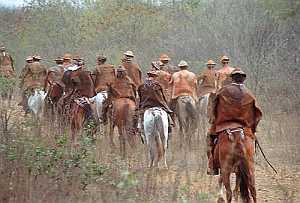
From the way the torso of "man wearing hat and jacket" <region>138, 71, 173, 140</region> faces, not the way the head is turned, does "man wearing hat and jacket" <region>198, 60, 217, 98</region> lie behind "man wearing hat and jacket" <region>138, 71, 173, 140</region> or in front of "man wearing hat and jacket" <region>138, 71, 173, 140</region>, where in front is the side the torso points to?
in front

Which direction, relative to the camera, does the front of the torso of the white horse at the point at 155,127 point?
away from the camera

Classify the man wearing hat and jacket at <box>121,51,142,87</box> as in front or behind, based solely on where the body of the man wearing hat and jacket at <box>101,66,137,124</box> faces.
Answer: in front

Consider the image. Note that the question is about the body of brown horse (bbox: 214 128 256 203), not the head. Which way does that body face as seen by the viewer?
away from the camera

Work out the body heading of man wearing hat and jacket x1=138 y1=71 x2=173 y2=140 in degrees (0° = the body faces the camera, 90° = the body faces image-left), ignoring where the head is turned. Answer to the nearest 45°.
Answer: approximately 180°

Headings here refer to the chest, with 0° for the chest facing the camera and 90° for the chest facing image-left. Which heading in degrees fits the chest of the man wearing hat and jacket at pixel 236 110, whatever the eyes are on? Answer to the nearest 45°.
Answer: approximately 180°

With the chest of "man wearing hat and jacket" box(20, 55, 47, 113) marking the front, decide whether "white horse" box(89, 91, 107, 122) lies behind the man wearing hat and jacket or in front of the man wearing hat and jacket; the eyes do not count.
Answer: behind

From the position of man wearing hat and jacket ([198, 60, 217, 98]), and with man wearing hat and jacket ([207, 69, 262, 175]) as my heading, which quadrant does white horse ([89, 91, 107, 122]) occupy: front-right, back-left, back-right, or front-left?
front-right

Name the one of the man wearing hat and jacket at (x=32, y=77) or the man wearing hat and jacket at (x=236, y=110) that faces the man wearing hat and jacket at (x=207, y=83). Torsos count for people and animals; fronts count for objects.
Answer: the man wearing hat and jacket at (x=236, y=110)

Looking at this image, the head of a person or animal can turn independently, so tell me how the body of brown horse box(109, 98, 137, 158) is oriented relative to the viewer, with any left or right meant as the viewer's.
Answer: facing away from the viewer

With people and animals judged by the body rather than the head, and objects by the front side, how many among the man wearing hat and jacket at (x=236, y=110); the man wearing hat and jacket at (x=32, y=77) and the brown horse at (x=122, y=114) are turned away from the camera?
3

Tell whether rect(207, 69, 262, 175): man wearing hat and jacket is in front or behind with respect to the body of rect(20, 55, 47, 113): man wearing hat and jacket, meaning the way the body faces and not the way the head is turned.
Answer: behind

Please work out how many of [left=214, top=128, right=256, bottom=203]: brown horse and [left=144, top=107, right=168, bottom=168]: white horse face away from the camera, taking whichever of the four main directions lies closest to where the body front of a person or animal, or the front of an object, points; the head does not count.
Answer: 2
